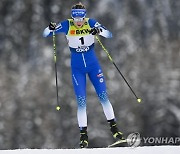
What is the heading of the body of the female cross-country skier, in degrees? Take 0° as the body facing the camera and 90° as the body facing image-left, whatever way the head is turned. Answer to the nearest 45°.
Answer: approximately 0°
